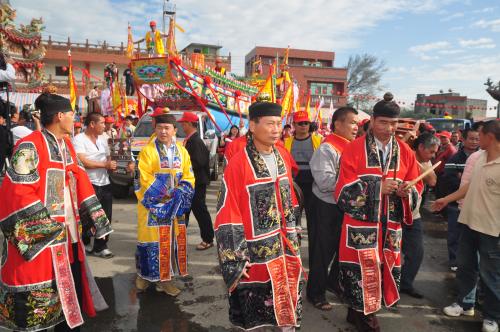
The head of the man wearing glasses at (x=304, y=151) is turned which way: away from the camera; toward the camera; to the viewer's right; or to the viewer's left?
toward the camera

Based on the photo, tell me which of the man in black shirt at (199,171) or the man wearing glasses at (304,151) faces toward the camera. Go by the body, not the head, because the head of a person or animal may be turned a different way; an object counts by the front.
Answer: the man wearing glasses

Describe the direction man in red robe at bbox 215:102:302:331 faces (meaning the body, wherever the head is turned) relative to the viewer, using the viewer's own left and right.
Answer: facing the viewer and to the right of the viewer

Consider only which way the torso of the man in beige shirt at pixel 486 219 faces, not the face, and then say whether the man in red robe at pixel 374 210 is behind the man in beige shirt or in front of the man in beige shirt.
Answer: in front

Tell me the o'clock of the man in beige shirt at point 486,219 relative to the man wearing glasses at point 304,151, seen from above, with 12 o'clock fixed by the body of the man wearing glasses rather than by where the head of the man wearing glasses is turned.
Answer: The man in beige shirt is roughly at 10 o'clock from the man wearing glasses.

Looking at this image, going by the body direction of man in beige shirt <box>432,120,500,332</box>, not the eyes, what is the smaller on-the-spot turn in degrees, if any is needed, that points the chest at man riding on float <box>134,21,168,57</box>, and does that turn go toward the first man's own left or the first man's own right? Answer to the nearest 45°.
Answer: approximately 90° to the first man's own right

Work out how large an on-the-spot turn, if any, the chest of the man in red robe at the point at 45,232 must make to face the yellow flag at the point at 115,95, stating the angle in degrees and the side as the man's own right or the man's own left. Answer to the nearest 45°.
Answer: approximately 135° to the man's own left

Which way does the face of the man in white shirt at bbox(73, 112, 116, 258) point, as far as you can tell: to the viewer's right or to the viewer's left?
to the viewer's right

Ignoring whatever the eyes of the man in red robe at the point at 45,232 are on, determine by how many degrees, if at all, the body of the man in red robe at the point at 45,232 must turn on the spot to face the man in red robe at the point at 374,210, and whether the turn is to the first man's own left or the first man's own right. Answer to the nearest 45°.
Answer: approximately 45° to the first man's own left

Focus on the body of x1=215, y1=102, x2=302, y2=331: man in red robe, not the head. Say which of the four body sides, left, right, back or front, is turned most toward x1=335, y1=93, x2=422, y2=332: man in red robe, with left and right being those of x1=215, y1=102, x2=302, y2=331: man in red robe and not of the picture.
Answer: left

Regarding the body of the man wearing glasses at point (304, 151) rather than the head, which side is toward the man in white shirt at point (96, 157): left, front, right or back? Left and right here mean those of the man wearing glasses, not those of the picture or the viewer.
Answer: right

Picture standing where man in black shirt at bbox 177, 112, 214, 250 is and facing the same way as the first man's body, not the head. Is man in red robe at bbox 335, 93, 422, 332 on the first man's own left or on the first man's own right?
on the first man's own left

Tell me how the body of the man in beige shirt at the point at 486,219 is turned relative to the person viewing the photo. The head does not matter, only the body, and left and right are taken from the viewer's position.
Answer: facing the viewer and to the left of the viewer

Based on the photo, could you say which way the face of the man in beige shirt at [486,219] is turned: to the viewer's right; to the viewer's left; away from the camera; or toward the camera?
to the viewer's left

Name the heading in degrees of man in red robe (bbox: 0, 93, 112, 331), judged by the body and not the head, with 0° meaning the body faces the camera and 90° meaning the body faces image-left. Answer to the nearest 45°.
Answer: approximately 315°

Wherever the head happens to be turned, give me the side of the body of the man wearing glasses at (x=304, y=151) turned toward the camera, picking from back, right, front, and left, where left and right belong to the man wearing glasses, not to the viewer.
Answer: front

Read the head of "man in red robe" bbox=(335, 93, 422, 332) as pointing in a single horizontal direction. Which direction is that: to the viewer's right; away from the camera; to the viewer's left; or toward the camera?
toward the camera
